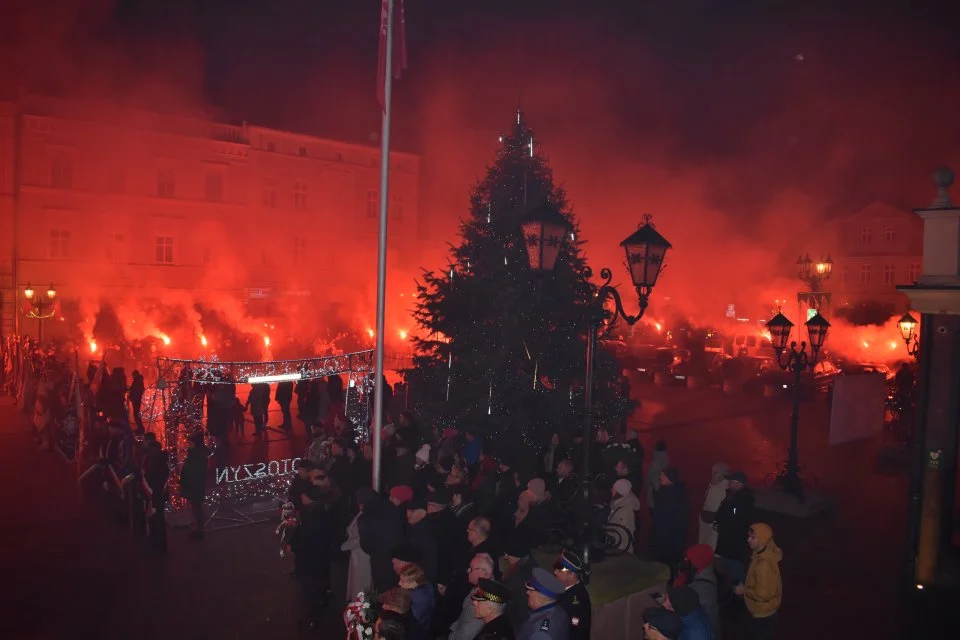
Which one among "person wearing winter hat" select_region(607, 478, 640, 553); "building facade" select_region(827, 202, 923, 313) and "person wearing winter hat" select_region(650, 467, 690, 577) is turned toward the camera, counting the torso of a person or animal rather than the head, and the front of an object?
the building facade

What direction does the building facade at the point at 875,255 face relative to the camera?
toward the camera

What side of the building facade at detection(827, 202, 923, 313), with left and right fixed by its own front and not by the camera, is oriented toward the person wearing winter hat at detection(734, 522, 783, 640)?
front

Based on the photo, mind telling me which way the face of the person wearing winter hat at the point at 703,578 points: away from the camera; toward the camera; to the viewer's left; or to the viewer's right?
away from the camera

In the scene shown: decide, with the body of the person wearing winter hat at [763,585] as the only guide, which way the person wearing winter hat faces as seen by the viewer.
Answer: to the viewer's left

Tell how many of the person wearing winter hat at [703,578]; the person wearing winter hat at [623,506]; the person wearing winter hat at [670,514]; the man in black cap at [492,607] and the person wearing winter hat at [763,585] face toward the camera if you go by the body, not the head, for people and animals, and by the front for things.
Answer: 0

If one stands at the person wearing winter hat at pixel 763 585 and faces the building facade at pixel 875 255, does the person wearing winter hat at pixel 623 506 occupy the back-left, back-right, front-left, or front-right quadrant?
front-left

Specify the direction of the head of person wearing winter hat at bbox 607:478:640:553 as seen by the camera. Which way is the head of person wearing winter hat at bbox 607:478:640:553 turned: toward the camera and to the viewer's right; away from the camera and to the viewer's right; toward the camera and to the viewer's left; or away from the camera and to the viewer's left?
away from the camera and to the viewer's left
